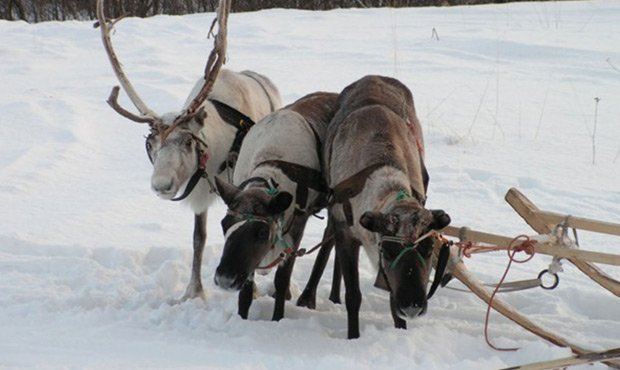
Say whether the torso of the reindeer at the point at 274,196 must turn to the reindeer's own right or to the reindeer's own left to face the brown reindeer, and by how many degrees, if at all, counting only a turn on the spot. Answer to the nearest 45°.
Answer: approximately 90° to the reindeer's own left

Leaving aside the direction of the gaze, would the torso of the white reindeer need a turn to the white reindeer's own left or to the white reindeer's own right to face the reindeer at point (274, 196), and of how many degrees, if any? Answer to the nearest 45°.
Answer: approximately 90° to the white reindeer's own left

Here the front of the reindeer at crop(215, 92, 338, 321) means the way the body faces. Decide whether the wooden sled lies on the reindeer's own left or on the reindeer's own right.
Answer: on the reindeer's own left

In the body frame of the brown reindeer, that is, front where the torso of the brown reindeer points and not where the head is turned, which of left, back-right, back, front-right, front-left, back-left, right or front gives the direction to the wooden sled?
left

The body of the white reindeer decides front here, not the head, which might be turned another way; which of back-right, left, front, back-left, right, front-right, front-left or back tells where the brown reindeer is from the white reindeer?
left

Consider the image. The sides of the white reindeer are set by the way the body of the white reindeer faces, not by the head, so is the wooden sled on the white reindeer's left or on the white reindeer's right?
on the white reindeer's left

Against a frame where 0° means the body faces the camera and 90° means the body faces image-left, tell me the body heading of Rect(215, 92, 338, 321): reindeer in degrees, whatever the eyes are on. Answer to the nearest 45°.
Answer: approximately 45°

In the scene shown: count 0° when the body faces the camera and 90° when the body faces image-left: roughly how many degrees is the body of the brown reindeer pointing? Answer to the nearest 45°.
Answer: approximately 0°
